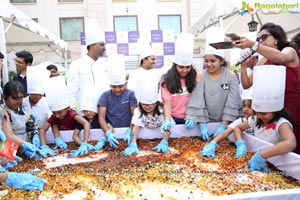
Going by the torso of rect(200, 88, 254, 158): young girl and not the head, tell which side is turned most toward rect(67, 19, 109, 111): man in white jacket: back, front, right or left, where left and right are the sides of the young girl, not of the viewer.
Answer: right

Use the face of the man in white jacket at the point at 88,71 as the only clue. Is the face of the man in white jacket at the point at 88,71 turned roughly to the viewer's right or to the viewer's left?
to the viewer's right

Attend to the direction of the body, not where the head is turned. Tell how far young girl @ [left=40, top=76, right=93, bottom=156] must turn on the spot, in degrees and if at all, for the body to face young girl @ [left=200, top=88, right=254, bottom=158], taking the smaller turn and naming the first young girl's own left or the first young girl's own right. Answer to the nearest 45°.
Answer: approximately 45° to the first young girl's own left

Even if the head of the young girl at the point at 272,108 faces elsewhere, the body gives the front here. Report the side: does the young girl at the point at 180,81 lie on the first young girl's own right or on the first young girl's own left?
on the first young girl's own right

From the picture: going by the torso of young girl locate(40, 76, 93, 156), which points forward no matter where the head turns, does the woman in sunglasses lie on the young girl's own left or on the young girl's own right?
on the young girl's own left

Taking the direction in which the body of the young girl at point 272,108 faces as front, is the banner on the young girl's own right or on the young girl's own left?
on the young girl's own right

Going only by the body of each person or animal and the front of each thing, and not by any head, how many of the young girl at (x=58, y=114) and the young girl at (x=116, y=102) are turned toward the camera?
2

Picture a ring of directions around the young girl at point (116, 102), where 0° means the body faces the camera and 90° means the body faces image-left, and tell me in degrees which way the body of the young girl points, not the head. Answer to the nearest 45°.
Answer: approximately 0°
